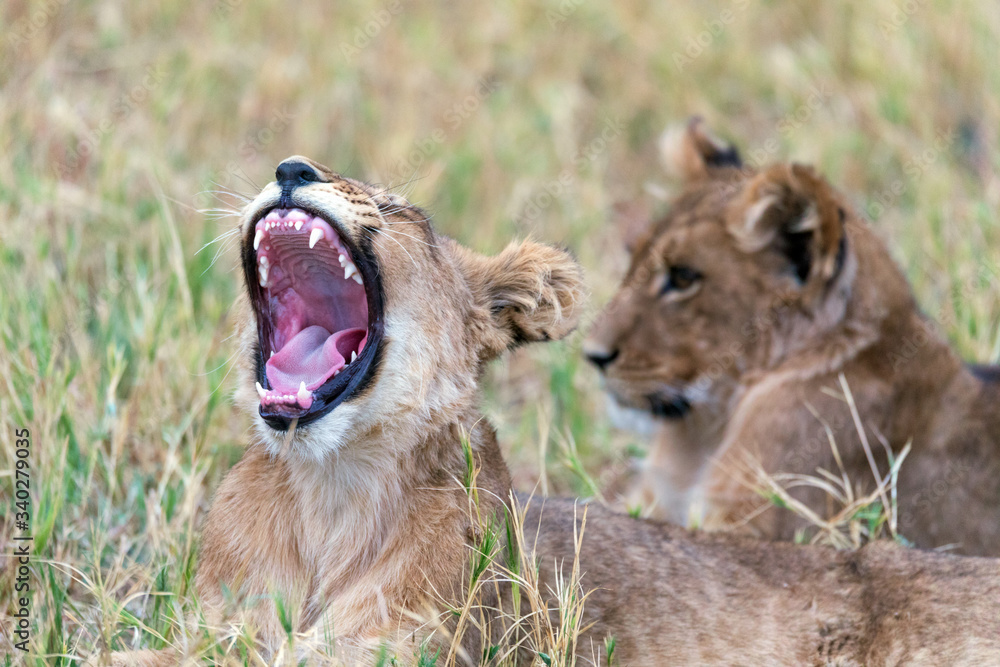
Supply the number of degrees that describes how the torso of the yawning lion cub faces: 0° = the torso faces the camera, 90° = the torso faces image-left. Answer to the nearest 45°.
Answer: approximately 45°

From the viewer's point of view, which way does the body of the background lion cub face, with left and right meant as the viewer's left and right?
facing to the left of the viewer

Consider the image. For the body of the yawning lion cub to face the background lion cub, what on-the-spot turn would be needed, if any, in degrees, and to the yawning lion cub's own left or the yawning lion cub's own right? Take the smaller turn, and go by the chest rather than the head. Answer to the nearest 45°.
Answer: approximately 180°
